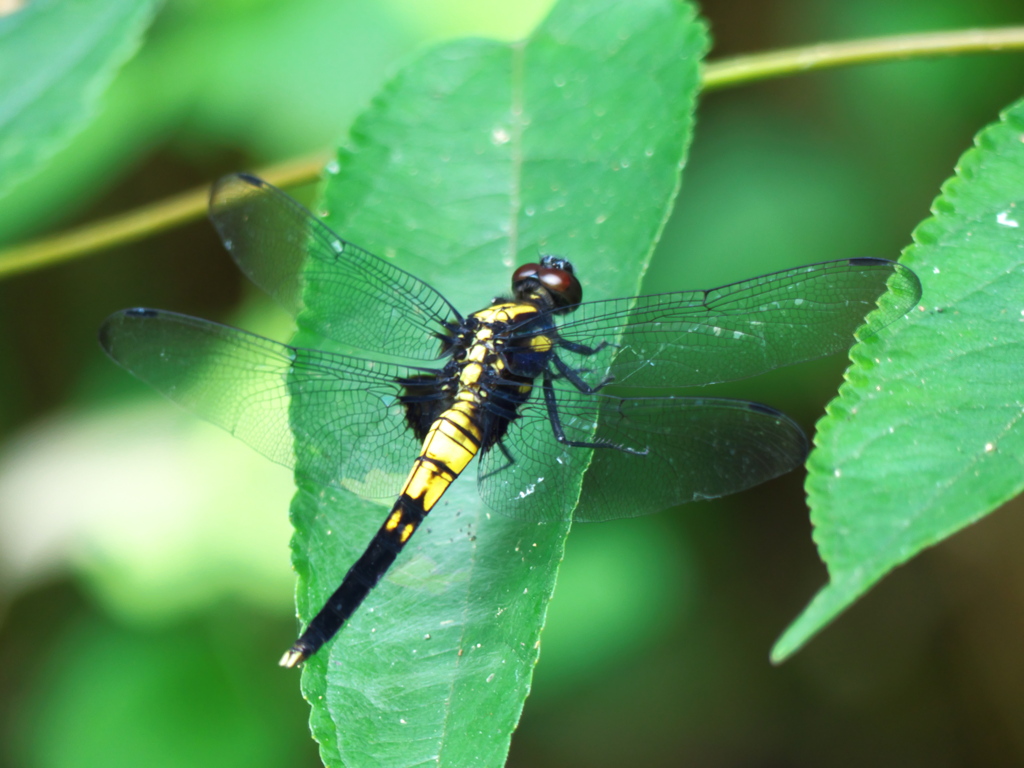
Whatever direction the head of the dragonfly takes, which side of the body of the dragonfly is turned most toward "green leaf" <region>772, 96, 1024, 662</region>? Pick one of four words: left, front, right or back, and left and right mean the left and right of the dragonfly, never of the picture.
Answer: right

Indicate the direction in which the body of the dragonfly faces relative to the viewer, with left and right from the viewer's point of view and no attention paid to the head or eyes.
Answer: facing away from the viewer and to the right of the viewer

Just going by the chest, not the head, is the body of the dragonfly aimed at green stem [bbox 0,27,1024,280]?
yes

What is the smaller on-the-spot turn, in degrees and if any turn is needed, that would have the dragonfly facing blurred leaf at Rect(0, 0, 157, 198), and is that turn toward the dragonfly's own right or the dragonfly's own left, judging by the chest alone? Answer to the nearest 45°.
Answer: approximately 90° to the dragonfly's own left
